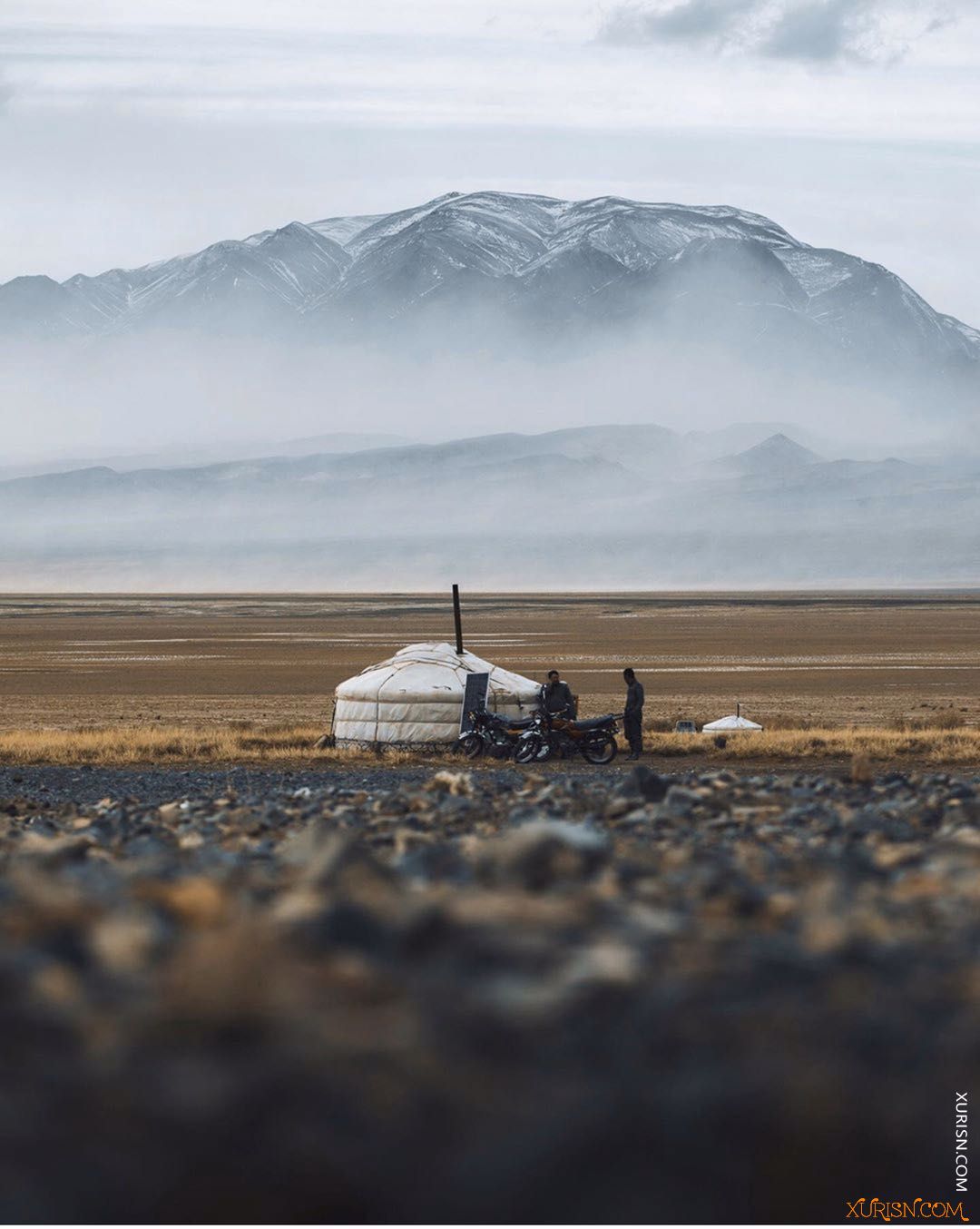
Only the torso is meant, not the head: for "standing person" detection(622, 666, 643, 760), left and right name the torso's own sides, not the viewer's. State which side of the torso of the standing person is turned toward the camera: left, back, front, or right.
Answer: left

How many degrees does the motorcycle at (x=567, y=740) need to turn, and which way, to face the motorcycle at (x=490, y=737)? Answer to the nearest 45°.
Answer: approximately 45° to its right

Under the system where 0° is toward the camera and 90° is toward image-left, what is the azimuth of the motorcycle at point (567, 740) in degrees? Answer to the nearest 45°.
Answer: approximately 90°

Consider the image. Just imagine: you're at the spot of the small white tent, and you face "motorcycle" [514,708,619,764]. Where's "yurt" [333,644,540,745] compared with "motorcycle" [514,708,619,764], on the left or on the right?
right

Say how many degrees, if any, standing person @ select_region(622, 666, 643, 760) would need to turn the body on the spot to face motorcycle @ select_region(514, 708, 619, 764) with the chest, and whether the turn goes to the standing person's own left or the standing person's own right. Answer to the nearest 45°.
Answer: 0° — they already face it

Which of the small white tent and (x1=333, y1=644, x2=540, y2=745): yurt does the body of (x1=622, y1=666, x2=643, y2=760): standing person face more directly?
the yurt

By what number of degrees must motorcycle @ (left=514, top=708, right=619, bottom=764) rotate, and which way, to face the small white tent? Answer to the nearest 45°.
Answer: approximately 135° to its right

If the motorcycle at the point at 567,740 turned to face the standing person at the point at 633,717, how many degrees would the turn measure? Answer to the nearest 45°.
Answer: approximately 180°

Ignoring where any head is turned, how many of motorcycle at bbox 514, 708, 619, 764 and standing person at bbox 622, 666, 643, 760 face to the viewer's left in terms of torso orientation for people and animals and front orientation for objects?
2

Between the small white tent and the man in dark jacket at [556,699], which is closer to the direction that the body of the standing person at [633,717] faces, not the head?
the man in dark jacket
